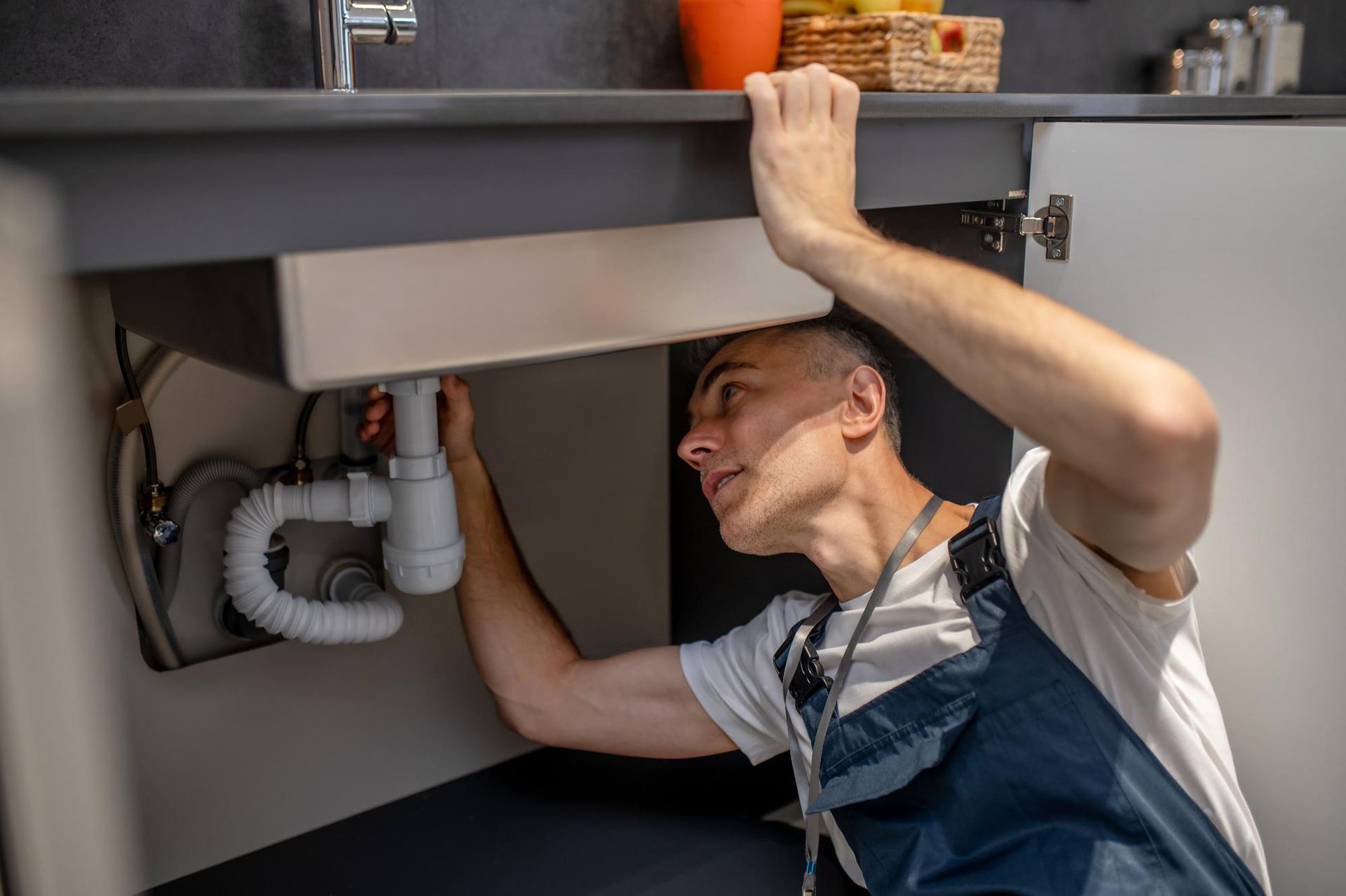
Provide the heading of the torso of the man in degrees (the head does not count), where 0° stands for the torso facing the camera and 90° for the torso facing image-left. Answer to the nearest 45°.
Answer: approximately 45°

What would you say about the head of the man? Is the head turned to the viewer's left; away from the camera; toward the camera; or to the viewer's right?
to the viewer's left
